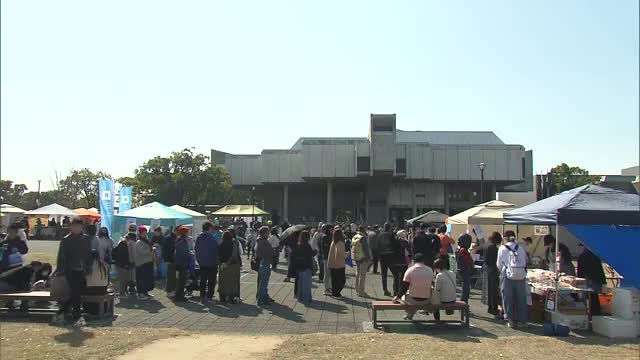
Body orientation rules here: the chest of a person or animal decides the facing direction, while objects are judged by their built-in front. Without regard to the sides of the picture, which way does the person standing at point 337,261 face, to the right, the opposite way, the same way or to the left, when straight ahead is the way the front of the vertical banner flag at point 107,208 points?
the opposite way

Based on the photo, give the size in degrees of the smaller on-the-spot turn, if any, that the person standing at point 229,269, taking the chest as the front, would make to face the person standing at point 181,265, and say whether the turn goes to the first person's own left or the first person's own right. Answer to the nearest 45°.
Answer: approximately 90° to the first person's own left

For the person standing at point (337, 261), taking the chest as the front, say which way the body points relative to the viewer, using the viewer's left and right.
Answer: facing away from the viewer

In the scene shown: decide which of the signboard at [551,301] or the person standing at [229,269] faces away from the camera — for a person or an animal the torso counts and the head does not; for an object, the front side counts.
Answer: the person standing

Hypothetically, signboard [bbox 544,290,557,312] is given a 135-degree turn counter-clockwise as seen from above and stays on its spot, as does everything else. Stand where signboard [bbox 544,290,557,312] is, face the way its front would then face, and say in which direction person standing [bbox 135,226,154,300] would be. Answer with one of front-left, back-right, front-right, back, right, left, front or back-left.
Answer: back-left

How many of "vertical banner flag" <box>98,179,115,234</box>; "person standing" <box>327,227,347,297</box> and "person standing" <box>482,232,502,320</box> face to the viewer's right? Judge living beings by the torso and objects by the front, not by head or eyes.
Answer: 1

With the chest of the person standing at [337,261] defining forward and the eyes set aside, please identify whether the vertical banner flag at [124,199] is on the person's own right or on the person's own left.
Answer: on the person's own left

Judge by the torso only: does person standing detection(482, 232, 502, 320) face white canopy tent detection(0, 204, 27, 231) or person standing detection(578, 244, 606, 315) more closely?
the person standing
